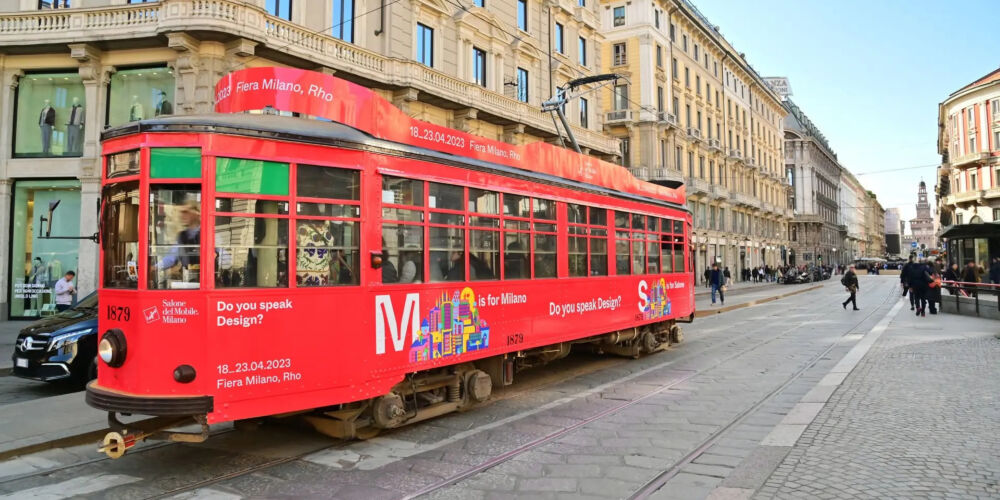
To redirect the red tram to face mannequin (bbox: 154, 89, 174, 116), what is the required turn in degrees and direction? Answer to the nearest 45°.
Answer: approximately 90° to its right

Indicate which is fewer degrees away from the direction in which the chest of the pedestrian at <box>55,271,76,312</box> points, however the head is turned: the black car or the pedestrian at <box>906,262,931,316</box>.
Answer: the pedestrian

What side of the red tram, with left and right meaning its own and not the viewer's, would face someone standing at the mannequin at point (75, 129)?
right

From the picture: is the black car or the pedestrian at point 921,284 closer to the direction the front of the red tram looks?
the black car

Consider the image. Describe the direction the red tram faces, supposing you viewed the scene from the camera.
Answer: facing the viewer and to the left of the viewer

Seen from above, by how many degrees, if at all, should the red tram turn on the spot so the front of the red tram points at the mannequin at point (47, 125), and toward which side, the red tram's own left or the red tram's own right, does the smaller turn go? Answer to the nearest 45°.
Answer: approximately 90° to the red tram's own right
